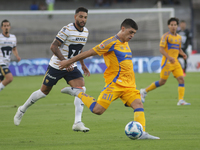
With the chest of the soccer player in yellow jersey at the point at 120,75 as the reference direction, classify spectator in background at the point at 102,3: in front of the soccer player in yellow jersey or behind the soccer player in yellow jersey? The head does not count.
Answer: behind

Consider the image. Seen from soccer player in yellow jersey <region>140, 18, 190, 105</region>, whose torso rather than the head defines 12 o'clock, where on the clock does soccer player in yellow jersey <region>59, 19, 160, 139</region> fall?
soccer player in yellow jersey <region>59, 19, 160, 139</region> is roughly at 2 o'clock from soccer player in yellow jersey <region>140, 18, 190, 105</region>.

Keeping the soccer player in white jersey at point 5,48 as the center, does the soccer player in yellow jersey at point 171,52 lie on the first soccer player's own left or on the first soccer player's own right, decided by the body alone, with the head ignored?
on the first soccer player's own left

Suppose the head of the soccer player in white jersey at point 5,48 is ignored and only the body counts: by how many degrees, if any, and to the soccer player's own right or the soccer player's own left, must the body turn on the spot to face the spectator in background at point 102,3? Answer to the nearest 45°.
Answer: approximately 180°

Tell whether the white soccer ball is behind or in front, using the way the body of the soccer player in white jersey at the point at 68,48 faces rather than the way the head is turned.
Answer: in front

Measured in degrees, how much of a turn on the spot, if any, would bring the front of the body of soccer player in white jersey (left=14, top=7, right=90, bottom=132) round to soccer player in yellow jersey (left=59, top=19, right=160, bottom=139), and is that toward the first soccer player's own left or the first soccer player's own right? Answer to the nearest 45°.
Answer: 0° — they already face them

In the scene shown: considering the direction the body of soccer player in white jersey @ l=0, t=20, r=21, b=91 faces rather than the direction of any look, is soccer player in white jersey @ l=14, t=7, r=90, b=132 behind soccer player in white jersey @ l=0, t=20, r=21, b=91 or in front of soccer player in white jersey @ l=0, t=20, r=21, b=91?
in front

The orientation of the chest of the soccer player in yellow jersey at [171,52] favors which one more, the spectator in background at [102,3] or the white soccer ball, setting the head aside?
the white soccer ball

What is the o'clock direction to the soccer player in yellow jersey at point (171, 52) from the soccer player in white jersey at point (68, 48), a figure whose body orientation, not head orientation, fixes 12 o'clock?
The soccer player in yellow jersey is roughly at 9 o'clock from the soccer player in white jersey.
